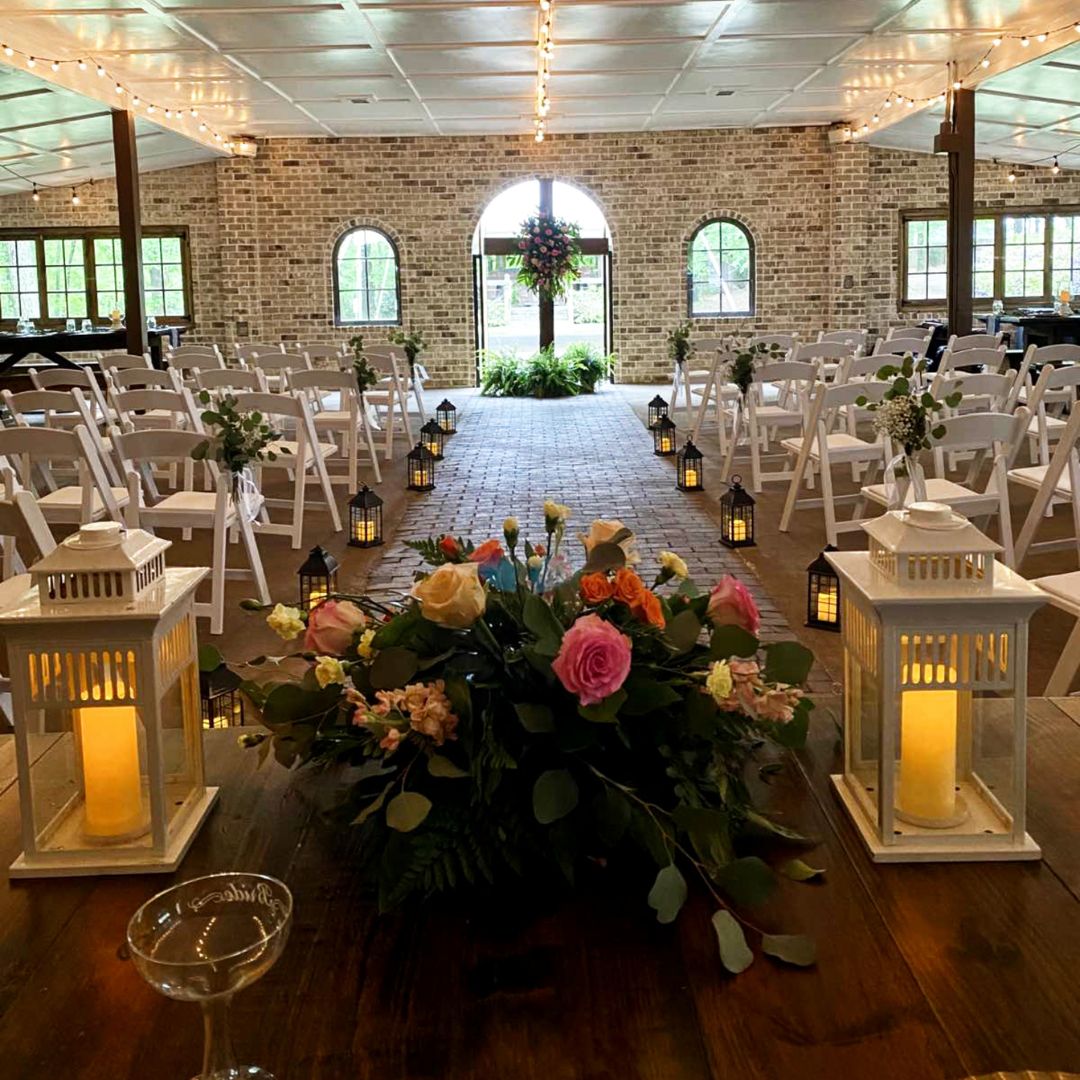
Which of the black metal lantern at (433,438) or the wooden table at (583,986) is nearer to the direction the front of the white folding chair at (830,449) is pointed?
the black metal lantern

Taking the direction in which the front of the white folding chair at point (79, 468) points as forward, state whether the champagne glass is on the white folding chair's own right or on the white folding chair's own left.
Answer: on the white folding chair's own right

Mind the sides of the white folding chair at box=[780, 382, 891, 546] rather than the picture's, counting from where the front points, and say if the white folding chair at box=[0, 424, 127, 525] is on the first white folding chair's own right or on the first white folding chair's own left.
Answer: on the first white folding chair's own left

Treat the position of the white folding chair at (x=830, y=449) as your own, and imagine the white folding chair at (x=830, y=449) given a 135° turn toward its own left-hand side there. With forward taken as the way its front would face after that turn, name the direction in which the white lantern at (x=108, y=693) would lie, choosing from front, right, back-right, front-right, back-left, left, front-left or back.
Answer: front

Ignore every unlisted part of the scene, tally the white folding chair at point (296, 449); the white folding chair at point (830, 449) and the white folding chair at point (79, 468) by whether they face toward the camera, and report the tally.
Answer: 0

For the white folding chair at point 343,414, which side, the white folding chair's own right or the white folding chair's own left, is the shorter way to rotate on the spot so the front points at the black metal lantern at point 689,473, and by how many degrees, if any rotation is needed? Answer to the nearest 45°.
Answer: approximately 45° to the white folding chair's own right

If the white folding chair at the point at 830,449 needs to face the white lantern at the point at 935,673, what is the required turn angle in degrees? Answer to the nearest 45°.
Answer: approximately 135° to its left

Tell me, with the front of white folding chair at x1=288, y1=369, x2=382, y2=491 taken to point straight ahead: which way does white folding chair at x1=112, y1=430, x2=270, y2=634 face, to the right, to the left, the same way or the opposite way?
the same way

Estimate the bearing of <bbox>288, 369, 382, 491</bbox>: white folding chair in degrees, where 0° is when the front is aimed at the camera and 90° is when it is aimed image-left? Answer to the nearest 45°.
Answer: approximately 225°

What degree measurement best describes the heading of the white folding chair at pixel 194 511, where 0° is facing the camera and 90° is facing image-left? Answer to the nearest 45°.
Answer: approximately 225°

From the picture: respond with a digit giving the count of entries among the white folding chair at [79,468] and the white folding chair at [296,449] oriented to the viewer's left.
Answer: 0

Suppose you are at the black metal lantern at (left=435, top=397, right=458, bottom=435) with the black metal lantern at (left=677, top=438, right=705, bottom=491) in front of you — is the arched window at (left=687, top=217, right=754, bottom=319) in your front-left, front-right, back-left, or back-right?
back-left

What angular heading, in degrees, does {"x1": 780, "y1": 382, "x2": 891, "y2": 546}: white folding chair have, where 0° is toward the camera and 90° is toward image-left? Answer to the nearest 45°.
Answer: approximately 135°

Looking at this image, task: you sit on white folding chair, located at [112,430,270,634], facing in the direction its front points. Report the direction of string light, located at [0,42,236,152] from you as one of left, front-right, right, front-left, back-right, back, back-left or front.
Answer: front-left

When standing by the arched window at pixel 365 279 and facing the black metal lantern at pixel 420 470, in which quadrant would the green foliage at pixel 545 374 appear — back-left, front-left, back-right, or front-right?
front-left
